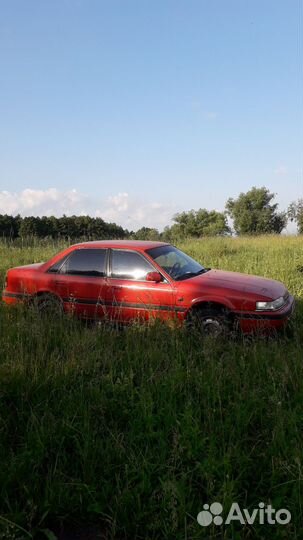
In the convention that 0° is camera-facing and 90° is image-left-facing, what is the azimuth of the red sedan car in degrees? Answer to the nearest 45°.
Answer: approximately 315°
